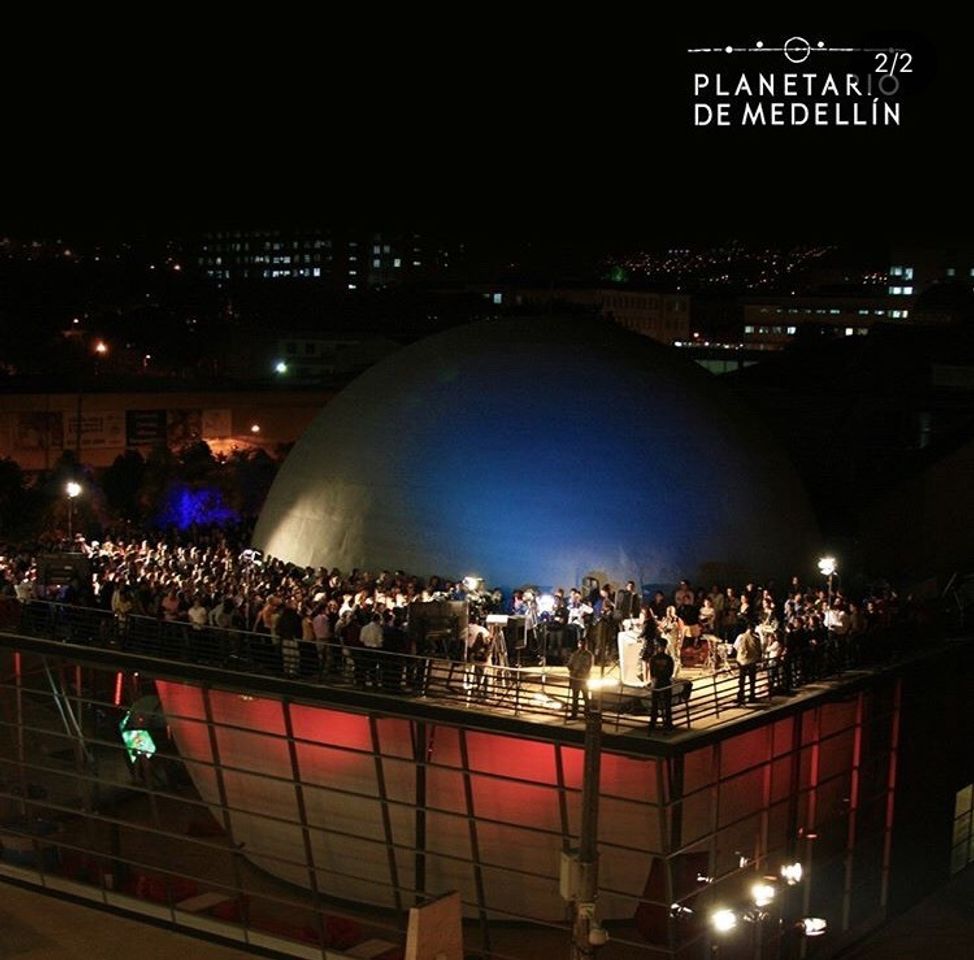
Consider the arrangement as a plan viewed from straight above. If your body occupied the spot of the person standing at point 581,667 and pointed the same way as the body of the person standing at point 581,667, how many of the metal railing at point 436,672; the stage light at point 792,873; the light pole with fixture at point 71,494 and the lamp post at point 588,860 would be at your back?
1

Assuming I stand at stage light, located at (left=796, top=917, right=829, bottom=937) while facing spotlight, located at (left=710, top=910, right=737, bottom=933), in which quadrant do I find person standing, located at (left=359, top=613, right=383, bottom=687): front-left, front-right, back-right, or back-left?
front-right

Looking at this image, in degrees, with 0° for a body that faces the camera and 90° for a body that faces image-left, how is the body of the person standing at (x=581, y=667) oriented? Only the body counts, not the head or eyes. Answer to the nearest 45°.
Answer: approximately 180°

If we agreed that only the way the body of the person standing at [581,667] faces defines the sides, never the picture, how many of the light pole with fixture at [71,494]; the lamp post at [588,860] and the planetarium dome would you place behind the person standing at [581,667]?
1

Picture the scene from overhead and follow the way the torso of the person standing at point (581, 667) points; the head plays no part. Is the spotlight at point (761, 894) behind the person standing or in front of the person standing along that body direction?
in front

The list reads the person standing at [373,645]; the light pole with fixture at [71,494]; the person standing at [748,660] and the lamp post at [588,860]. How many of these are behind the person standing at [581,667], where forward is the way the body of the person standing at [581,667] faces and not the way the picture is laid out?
1

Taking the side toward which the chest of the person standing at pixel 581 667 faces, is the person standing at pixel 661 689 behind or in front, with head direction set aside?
in front
